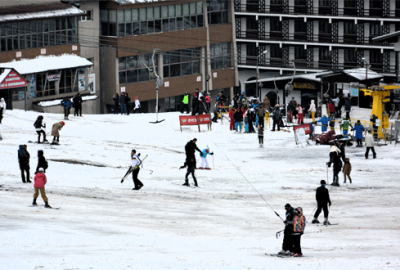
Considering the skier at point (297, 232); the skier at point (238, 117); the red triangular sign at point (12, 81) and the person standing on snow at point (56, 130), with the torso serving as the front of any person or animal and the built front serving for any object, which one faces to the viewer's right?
the person standing on snow

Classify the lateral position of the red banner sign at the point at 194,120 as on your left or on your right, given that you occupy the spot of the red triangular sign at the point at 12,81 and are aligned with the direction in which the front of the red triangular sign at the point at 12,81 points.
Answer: on your left

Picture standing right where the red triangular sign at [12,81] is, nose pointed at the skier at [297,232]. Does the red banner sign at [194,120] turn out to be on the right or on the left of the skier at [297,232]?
left

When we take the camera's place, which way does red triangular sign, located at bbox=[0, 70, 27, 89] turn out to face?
facing the viewer

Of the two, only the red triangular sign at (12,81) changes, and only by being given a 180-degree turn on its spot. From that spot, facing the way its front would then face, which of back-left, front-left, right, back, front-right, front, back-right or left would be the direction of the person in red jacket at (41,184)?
back

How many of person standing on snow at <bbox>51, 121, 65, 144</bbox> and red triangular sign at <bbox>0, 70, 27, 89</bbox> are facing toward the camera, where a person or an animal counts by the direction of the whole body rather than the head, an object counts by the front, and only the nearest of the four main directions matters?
1

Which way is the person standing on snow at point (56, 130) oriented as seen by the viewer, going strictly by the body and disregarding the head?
to the viewer's right
